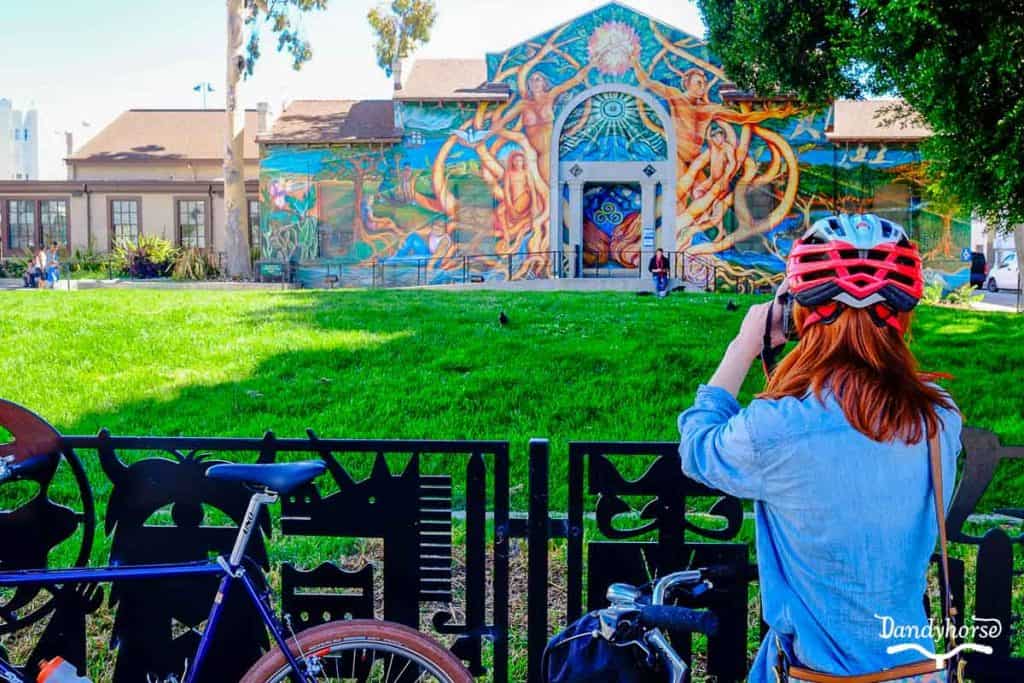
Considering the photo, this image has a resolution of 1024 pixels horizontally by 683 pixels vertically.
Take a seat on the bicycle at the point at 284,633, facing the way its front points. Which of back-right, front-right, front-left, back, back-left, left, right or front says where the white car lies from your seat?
back-right

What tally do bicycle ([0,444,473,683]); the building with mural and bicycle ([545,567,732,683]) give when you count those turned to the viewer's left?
2

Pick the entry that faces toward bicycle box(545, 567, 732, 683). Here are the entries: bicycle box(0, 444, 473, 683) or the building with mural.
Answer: the building with mural

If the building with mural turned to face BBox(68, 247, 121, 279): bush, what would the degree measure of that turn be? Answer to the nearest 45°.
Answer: approximately 90° to its right

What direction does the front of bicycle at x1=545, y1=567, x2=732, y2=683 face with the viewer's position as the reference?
facing to the left of the viewer

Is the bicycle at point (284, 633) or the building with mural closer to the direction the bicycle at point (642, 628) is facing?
the bicycle

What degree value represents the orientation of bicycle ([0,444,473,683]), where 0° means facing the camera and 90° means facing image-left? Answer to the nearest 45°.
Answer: approximately 90°

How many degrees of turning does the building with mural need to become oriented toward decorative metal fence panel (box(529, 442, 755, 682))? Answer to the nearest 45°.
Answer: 0° — it already faces it

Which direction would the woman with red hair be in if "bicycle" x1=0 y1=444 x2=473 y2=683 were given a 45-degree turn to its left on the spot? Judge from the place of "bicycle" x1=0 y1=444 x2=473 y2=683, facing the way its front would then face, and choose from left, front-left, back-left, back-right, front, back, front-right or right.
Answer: left

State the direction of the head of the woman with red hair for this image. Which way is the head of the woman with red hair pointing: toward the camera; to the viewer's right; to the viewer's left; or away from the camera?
away from the camera

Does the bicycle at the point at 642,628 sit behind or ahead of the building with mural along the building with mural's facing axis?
ahead

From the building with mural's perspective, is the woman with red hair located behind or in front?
in front

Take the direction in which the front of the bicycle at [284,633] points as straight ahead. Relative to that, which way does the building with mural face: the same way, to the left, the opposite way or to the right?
to the left

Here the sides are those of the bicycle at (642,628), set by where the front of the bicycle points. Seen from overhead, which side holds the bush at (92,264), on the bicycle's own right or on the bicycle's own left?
on the bicycle's own right

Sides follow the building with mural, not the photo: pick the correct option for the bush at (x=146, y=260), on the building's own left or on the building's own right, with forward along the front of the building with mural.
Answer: on the building's own right
